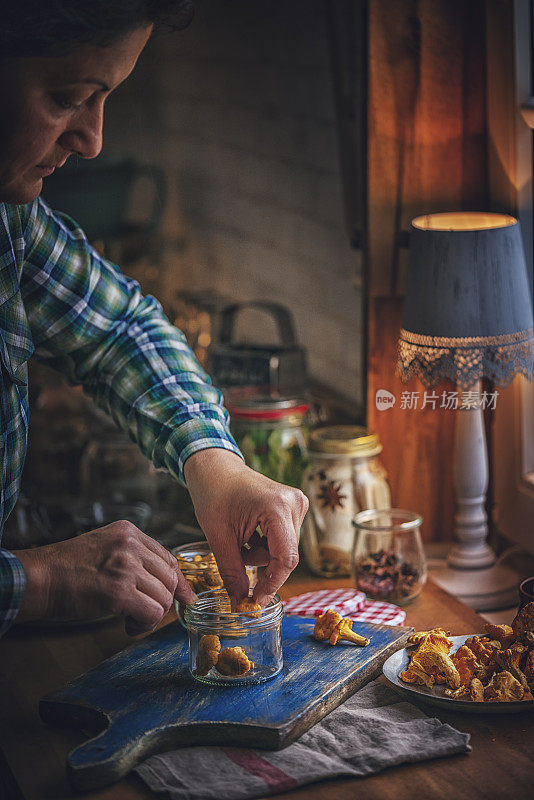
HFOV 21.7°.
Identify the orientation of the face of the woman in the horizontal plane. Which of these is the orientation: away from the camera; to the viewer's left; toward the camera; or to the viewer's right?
to the viewer's right

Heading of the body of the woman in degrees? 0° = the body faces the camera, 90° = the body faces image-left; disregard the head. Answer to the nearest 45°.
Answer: approximately 315°
